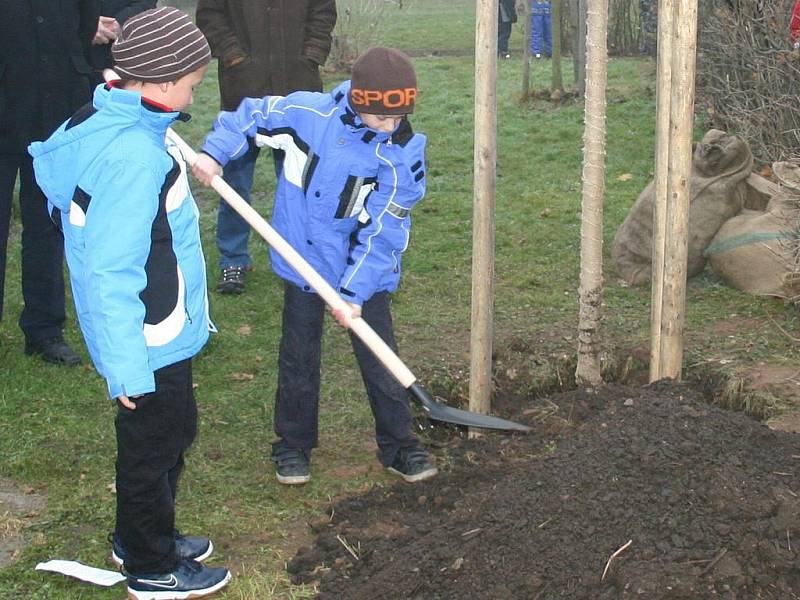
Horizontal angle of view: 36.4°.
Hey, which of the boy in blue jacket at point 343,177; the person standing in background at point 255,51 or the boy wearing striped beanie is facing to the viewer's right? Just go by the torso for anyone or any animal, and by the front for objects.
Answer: the boy wearing striped beanie

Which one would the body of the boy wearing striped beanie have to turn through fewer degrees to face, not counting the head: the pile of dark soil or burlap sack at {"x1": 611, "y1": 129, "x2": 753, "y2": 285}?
the pile of dark soil

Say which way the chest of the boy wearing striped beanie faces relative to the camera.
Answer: to the viewer's right

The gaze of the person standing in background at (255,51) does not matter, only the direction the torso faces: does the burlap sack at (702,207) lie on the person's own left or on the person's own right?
on the person's own left

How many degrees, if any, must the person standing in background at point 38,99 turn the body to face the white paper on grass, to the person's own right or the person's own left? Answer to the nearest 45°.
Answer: approximately 45° to the person's own right

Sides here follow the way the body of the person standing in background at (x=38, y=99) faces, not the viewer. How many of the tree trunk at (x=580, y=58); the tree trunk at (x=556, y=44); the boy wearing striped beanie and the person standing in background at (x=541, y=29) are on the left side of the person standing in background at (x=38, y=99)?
3

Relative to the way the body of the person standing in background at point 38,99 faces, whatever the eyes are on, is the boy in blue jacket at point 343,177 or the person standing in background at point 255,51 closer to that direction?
the boy in blue jacket

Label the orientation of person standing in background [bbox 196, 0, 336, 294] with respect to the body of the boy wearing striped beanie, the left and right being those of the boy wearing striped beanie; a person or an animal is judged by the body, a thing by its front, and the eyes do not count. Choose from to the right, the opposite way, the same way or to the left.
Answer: to the right

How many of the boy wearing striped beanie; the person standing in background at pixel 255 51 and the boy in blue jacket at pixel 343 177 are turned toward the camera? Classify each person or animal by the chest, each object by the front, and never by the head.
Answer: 2

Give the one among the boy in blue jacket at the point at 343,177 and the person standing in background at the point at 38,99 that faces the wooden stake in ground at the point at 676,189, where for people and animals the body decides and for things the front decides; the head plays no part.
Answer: the person standing in background

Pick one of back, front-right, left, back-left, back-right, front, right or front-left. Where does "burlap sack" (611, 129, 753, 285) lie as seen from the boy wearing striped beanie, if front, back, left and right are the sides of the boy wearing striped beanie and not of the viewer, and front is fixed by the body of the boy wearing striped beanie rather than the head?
front-left

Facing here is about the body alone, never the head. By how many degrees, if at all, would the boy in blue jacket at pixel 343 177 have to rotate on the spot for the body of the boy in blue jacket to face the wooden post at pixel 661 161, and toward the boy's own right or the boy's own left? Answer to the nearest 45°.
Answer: approximately 90° to the boy's own left

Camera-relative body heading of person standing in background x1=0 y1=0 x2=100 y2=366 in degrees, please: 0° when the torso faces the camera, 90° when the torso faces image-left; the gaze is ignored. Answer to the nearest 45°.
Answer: approximately 315°

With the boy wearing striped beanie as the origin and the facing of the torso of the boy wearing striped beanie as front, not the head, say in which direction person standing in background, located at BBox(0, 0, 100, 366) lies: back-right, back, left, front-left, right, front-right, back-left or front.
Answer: left

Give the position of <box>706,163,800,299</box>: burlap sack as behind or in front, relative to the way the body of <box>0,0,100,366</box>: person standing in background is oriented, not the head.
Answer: in front

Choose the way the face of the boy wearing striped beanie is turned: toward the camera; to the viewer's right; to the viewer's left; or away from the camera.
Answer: to the viewer's right
